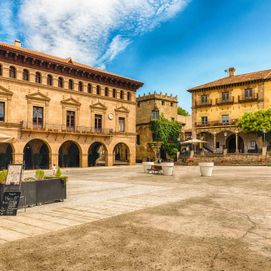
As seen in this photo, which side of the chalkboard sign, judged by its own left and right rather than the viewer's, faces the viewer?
front

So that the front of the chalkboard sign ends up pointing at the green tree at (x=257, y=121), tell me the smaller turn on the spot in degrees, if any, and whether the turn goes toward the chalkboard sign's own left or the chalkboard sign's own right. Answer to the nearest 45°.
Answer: approximately 135° to the chalkboard sign's own left

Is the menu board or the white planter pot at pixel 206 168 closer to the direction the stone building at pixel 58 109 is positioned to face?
the white planter pot

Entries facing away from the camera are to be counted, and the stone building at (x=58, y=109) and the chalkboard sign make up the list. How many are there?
0

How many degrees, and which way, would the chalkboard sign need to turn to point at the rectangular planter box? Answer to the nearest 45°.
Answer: approximately 135° to its left

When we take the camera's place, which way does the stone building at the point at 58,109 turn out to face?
facing the viewer and to the right of the viewer

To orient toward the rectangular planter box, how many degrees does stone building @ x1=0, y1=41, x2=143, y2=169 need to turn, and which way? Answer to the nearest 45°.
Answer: approximately 45° to its right

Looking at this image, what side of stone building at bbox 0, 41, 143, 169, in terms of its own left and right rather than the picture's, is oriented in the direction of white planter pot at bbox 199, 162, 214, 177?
front

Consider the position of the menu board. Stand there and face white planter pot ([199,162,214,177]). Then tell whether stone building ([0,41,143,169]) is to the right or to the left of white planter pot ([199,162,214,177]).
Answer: left

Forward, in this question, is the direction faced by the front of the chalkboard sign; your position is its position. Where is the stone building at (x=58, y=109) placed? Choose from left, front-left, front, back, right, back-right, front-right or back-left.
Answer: back

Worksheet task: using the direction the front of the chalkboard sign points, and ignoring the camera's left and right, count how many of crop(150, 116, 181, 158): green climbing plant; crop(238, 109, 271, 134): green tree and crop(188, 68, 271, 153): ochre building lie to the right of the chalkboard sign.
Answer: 0

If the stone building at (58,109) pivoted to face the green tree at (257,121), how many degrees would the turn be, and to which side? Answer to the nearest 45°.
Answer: approximately 45° to its left
